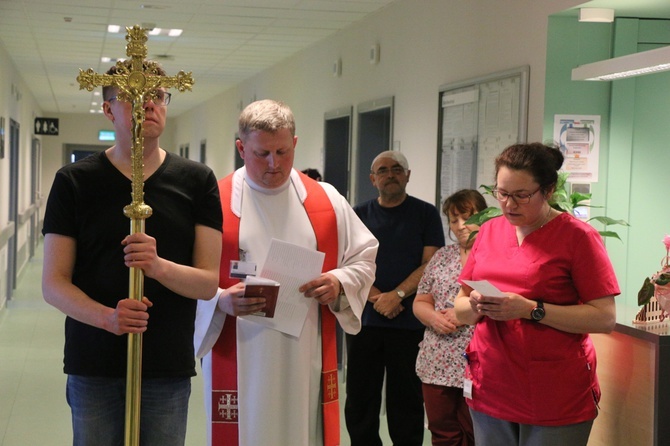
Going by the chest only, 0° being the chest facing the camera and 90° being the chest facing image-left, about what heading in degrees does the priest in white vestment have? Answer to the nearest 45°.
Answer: approximately 0°

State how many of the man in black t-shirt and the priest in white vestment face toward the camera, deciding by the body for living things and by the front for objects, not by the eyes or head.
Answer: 2

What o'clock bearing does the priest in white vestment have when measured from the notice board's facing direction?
The priest in white vestment is roughly at 11 o'clock from the notice board.

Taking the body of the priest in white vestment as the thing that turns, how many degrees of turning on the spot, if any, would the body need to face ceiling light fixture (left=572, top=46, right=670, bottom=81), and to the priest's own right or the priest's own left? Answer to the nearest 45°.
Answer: approximately 135° to the priest's own left

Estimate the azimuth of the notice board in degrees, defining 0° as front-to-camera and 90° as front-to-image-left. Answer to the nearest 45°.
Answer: approximately 45°

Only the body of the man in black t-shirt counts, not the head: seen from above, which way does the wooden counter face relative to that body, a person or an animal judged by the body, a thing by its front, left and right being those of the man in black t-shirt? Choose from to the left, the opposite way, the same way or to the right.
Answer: to the right
